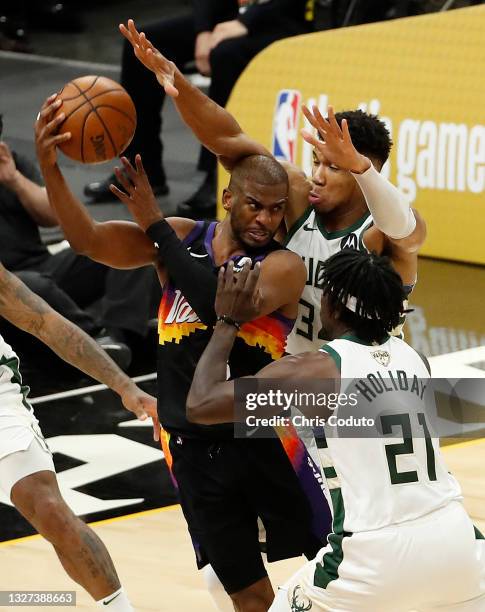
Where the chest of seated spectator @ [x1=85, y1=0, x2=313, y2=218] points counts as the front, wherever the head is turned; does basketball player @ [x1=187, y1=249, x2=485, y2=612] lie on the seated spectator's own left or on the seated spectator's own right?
on the seated spectator's own left

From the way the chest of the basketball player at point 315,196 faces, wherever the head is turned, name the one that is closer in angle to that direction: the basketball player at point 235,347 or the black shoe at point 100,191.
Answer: the basketball player

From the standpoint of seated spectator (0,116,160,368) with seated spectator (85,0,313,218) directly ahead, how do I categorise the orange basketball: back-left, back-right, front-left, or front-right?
back-right

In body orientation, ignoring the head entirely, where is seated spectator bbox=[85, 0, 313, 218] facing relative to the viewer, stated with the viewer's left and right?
facing the viewer and to the left of the viewer

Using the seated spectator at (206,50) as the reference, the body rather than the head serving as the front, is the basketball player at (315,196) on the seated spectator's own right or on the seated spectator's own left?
on the seated spectator's own left

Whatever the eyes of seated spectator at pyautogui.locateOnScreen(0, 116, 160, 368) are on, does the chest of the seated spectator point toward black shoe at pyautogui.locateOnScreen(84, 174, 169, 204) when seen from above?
no

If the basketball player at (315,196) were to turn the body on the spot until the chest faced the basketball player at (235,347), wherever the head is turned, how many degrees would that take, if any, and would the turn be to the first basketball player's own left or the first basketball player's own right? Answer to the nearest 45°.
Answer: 0° — they already face them

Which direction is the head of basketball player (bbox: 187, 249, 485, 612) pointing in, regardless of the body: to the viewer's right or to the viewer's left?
to the viewer's left

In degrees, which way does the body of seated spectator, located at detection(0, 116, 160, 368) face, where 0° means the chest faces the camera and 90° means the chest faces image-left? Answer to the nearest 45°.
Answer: approximately 315°

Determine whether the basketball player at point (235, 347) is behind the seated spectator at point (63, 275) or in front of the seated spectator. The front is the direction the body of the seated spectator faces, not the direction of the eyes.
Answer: in front

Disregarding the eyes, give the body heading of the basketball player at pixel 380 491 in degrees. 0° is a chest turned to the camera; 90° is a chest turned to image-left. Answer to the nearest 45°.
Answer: approximately 135°

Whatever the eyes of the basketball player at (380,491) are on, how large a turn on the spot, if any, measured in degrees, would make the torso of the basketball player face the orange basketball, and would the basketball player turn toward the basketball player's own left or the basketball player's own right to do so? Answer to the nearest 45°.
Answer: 0° — they already face it

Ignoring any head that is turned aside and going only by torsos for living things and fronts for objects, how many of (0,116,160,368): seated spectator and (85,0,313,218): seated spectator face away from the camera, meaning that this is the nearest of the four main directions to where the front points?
0

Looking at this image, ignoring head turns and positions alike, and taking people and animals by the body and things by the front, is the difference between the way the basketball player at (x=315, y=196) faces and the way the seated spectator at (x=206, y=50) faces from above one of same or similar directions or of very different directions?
same or similar directions

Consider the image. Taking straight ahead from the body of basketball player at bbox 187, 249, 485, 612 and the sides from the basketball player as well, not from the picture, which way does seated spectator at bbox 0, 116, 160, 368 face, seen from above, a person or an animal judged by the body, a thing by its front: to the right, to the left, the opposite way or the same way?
the opposite way

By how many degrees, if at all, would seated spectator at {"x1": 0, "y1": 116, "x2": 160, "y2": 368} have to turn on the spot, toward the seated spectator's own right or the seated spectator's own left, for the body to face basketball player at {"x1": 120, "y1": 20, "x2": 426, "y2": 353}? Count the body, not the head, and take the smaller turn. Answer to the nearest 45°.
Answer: approximately 45° to the seated spectator's own right

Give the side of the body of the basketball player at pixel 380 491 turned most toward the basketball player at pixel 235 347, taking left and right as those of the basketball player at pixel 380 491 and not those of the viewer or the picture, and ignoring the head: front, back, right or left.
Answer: front
